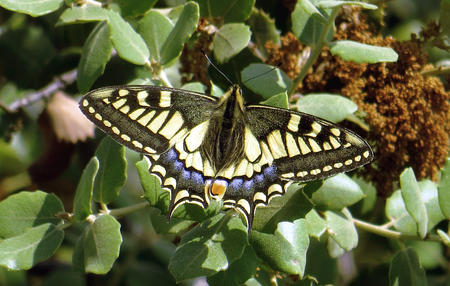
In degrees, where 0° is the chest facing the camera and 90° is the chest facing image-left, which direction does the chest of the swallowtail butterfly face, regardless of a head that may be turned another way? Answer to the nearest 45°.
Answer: approximately 180°

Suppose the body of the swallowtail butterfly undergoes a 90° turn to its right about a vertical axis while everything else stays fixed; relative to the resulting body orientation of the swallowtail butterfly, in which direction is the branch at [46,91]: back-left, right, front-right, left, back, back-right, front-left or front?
back-left
